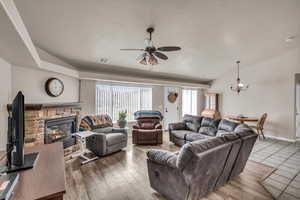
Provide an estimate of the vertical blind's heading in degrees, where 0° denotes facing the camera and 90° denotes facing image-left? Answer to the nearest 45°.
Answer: approximately 0°

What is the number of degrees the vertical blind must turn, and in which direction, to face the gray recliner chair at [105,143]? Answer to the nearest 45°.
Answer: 0° — it already faces it

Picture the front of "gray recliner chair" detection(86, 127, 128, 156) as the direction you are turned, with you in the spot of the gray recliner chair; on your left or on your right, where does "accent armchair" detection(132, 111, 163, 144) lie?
on your left

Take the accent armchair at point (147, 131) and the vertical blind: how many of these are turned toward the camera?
2

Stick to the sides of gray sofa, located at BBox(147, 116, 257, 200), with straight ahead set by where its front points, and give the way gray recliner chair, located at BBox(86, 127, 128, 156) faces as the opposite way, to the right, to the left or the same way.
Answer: the opposite way

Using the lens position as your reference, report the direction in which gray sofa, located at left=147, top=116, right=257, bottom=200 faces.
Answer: facing to the left of the viewer

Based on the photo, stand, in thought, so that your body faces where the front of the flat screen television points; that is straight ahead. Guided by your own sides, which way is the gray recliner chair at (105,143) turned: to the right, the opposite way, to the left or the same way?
to the right

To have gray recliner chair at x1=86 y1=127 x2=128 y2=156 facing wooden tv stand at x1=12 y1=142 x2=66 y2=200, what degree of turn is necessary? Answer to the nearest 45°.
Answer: approximately 45° to its right

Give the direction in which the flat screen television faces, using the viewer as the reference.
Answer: facing to the right of the viewer

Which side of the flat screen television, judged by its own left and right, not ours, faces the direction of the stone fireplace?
left

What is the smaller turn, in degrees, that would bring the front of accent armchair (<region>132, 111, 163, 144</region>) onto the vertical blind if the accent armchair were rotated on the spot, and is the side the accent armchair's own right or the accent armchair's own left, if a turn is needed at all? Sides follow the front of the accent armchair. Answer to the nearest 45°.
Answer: approximately 135° to the accent armchair's own right
